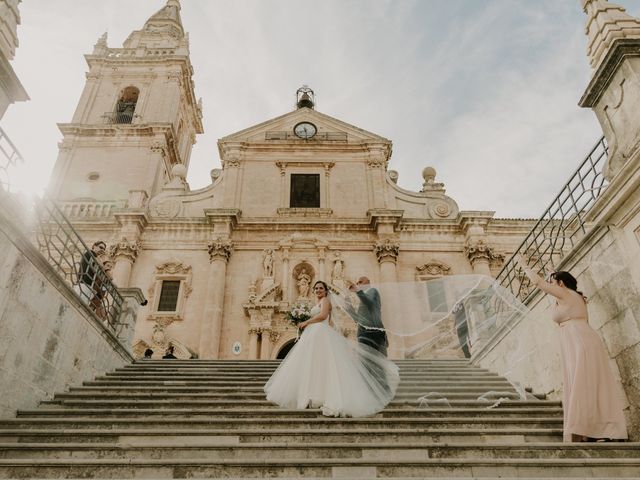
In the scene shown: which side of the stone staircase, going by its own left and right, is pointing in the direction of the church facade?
back

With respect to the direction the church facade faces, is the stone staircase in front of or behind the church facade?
in front

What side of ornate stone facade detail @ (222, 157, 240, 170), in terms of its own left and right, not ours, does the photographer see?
front

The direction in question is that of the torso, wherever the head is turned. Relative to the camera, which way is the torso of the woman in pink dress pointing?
to the viewer's left

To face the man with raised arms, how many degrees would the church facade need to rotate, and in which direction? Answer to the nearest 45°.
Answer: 0° — it already faces them

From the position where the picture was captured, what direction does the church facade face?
facing the viewer

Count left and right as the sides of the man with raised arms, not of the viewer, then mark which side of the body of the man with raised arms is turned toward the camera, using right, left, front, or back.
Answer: left

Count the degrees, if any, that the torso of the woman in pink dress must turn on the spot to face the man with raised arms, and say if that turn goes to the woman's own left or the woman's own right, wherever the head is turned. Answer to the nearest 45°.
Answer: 0° — they already face them
